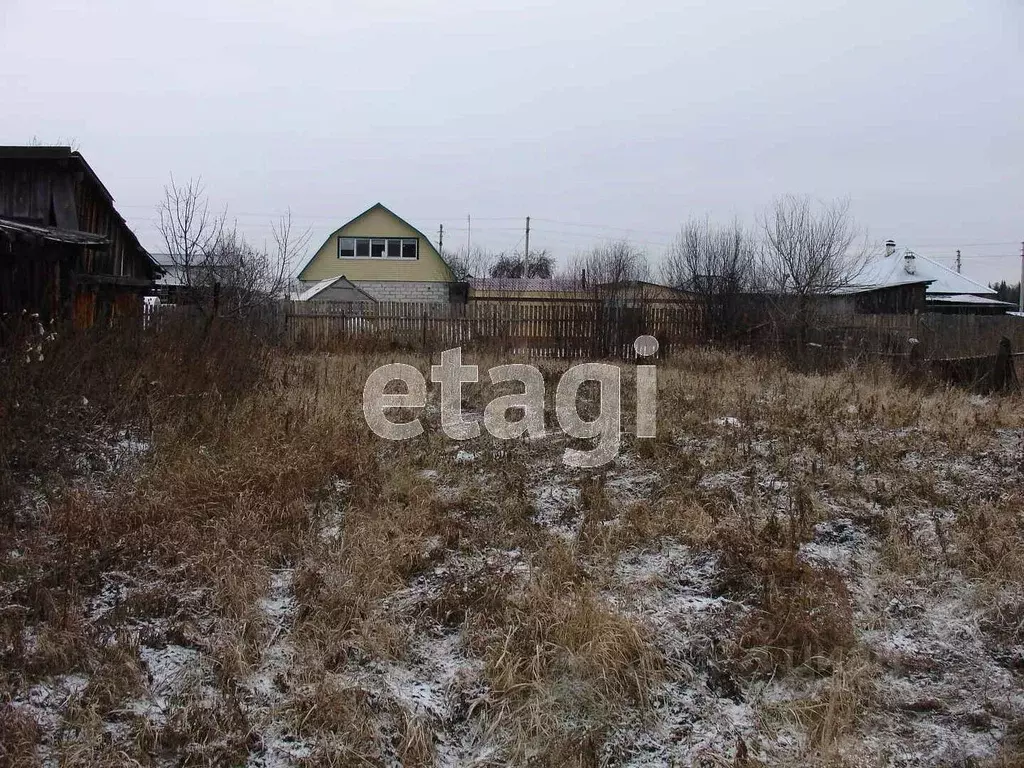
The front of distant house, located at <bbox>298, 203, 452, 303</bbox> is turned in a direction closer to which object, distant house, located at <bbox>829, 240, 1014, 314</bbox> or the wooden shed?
the wooden shed

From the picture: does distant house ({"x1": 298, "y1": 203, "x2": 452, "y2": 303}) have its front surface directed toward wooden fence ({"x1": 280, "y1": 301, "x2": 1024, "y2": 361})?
yes

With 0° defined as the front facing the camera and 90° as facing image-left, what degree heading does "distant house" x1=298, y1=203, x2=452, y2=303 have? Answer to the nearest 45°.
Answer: approximately 0°

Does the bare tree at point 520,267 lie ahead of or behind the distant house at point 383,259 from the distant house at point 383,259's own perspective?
behind

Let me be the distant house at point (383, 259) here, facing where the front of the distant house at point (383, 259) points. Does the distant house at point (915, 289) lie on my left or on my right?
on my left

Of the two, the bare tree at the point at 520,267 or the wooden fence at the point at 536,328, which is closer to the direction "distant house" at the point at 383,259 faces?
the wooden fence

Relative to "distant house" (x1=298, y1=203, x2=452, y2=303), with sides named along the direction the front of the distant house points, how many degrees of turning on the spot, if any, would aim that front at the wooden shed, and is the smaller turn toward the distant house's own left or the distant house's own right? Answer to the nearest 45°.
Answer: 0° — it already faces it

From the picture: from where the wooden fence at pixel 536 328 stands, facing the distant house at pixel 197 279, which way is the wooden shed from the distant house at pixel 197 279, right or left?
left
